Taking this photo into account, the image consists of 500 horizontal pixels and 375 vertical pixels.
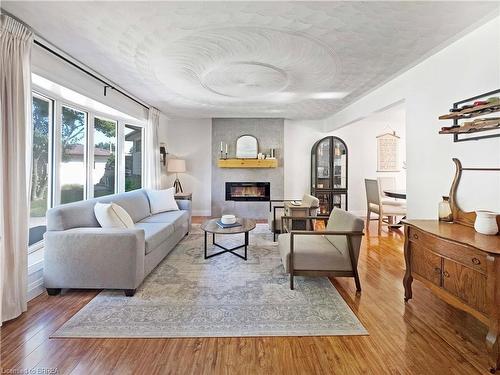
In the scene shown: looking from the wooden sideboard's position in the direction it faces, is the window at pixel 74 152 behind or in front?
in front

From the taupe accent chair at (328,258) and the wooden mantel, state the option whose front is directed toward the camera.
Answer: the wooden mantel

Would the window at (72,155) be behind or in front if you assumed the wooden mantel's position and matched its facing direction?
in front

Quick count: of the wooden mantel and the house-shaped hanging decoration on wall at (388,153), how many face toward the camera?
2

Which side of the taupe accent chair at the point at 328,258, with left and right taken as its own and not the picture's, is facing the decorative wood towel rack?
back

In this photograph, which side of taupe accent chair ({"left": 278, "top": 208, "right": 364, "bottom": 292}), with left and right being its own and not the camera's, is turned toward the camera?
left

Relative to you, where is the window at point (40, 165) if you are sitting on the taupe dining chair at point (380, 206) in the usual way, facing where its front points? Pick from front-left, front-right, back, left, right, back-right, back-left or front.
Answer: back

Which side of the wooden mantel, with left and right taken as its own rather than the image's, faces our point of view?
front

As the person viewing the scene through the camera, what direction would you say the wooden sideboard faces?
facing the viewer and to the left of the viewer

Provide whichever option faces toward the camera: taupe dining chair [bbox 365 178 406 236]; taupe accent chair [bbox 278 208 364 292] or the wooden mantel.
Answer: the wooden mantel

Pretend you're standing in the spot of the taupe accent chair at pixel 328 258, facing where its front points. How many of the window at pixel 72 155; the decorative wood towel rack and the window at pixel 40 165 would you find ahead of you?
2

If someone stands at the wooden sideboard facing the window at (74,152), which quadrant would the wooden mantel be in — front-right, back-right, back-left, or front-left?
front-right

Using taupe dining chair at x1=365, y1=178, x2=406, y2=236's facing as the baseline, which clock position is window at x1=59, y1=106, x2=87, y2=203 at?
The window is roughly at 6 o'clock from the taupe dining chair.

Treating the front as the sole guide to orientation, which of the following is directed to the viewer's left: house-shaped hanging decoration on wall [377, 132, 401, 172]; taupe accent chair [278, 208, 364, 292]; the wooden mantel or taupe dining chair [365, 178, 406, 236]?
taupe accent chair [278, 208, 364, 292]

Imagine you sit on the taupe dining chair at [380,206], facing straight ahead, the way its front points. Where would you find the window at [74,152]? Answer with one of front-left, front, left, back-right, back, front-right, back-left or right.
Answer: back

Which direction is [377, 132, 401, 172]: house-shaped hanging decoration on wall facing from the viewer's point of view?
toward the camera

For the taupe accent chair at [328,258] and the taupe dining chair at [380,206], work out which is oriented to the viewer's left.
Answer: the taupe accent chair at [328,258]

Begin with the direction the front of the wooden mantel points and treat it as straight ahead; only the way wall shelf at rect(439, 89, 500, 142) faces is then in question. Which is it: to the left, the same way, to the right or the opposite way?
to the right

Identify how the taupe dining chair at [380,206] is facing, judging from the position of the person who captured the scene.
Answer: facing away from the viewer and to the right of the viewer

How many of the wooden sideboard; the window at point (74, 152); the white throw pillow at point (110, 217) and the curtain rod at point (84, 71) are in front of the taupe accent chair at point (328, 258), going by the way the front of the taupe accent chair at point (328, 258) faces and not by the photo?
3
